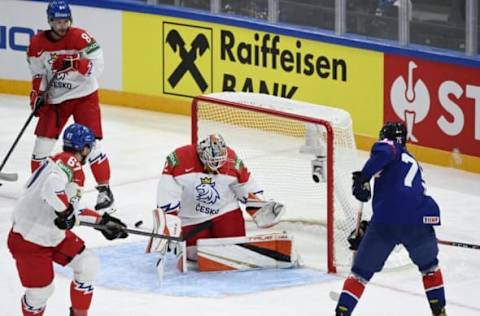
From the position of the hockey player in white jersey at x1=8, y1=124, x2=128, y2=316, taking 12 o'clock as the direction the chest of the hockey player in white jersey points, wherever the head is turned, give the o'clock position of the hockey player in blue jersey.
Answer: The hockey player in blue jersey is roughly at 12 o'clock from the hockey player in white jersey.

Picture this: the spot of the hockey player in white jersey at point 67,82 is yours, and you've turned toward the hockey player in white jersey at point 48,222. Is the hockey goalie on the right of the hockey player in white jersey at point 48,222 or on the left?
left

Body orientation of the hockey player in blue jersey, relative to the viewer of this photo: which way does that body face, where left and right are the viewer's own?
facing away from the viewer and to the left of the viewer

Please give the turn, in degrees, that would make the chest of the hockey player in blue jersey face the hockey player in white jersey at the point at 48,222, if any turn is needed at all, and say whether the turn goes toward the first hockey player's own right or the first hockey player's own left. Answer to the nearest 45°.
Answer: approximately 45° to the first hockey player's own left

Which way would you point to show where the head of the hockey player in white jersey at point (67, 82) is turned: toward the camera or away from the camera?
toward the camera

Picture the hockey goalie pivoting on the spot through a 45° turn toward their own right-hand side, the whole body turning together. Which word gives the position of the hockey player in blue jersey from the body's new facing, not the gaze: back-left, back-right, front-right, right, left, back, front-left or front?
left

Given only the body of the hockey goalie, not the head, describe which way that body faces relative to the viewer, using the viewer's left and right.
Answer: facing the viewer

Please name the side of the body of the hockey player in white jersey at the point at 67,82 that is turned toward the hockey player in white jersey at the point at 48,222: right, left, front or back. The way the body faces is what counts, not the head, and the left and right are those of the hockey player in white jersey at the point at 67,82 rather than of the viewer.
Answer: front

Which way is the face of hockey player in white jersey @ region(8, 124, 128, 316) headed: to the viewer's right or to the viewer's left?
to the viewer's right

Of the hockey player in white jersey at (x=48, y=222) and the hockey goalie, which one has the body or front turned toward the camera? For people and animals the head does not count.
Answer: the hockey goalie

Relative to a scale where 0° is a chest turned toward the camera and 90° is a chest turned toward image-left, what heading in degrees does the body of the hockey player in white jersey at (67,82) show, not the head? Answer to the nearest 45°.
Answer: approximately 0°

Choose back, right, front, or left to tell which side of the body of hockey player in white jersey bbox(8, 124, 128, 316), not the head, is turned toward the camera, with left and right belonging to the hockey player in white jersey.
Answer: right

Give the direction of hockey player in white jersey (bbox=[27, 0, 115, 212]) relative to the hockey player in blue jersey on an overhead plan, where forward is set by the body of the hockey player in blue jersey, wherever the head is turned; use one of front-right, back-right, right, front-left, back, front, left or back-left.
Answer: front

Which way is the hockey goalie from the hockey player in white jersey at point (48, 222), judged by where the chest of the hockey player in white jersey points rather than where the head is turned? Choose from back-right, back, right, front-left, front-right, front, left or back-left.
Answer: front-left

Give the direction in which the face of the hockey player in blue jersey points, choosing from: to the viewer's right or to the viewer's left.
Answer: to the viewer's left

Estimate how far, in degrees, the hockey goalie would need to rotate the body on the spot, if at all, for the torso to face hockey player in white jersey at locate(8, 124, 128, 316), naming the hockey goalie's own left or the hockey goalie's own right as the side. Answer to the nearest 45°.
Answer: approximately 45° to the hockey goalie's own right

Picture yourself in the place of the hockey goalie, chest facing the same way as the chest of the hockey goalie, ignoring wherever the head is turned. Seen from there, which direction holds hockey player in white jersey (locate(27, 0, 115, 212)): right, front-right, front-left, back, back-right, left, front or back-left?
back-right
